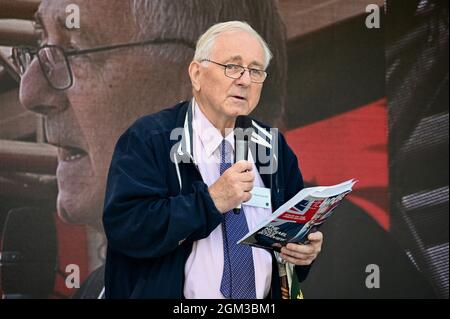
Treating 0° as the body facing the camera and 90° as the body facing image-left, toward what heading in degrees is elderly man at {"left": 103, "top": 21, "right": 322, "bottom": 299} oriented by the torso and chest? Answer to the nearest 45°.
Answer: approximately 315°
